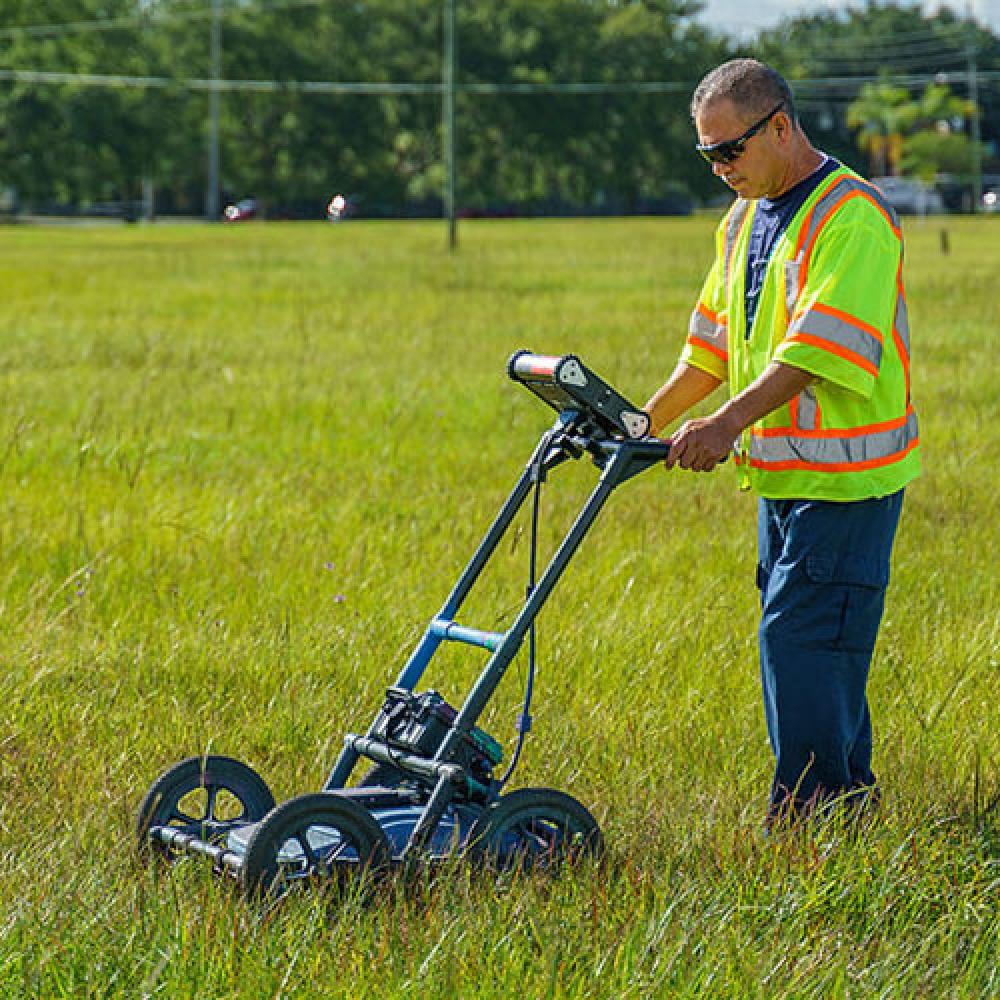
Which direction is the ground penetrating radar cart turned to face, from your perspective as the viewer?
facing the viewer and to the left of the viewer

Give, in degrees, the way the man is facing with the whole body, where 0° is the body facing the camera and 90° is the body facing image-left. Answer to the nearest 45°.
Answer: approximately 45°
